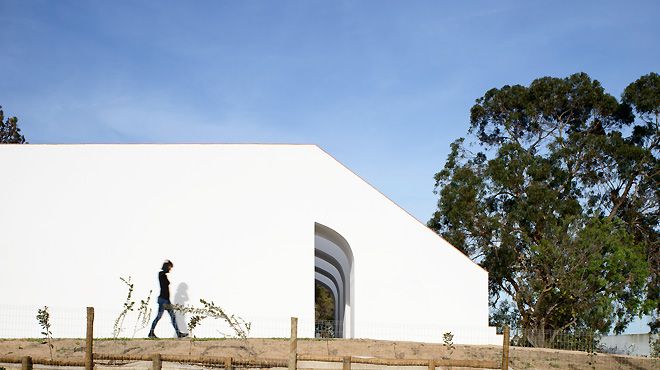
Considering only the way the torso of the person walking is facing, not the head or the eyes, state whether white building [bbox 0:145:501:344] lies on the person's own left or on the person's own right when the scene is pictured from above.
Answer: on the person's own left

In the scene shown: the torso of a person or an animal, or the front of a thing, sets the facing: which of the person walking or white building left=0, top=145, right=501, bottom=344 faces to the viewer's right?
the person walking

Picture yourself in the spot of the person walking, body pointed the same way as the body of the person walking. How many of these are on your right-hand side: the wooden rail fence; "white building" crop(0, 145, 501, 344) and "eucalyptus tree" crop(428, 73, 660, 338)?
1

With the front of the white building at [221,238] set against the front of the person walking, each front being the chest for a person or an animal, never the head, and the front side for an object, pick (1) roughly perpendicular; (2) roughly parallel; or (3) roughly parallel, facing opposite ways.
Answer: roughly perpendicular

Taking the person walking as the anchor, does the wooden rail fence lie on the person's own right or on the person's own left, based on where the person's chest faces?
on the person's own right

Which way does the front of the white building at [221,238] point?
toward the camera

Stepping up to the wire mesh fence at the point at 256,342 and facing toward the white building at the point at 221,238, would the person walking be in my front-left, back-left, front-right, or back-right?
front-left

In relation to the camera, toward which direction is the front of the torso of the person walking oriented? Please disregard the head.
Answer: to the viewer's right

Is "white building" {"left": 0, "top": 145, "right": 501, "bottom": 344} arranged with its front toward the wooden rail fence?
yes

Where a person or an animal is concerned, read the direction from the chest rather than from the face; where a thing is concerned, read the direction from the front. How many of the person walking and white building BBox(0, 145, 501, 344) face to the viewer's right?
1

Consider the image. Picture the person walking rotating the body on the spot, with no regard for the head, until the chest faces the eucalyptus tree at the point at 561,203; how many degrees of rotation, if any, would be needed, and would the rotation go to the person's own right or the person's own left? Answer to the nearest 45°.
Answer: approximately 45° to the person's own left

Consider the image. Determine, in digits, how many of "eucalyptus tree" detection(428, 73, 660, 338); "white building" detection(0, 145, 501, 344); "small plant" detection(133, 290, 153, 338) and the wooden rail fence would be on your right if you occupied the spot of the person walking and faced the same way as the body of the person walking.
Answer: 1
